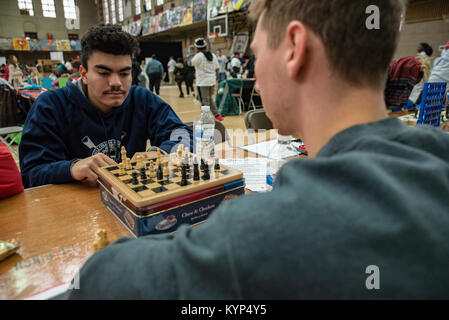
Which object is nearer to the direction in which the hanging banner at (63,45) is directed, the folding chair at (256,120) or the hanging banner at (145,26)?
the folding chair

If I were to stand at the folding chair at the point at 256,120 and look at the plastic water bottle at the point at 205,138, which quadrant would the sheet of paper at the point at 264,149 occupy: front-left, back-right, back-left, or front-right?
front-left

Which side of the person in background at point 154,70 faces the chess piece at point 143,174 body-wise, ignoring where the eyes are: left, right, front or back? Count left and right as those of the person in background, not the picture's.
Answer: back

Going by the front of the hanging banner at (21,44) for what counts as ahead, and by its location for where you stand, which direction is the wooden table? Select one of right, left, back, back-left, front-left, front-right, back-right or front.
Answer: front

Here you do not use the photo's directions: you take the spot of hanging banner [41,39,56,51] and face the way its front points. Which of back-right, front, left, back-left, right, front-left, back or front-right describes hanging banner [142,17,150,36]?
front-left

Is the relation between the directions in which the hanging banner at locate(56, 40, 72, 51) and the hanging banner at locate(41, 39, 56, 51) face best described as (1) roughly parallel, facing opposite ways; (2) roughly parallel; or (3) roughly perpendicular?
roughly parallel

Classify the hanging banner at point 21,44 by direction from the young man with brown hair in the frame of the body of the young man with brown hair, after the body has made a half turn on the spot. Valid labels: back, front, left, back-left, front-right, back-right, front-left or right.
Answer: back

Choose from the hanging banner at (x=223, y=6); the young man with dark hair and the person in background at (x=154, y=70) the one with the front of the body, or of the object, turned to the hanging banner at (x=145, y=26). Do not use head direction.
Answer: the person in background

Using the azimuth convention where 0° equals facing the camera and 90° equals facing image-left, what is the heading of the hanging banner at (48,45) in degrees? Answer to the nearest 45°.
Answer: approximately 0°

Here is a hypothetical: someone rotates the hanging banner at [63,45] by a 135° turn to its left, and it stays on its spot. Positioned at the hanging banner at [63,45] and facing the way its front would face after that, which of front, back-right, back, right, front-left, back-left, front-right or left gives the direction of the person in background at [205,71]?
back-right

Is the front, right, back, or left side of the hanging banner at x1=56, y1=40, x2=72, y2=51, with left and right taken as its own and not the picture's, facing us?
front

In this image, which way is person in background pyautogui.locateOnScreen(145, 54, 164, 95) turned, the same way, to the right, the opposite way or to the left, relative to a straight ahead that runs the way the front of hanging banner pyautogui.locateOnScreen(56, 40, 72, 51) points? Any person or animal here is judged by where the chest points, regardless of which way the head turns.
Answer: the opposite way

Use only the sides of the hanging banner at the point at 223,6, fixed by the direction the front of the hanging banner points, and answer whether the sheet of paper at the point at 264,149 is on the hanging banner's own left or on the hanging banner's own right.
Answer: on the hanging banner's own left

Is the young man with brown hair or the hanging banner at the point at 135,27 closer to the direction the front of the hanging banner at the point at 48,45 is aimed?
the young man with brown hair

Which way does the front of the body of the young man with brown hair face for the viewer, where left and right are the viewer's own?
facing away from the viewer and to the left of the viewer

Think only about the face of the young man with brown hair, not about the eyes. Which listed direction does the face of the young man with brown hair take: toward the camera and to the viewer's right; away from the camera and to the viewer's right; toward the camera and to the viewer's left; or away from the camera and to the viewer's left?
away from the camera and to the viewer's left

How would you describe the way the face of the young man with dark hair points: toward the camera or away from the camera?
toward the camera

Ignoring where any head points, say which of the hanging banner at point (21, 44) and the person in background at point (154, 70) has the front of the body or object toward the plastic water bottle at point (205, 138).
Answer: the hanging banner

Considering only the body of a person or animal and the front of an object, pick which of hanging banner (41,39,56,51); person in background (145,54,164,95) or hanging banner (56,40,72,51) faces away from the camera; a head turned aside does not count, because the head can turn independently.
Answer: the person in background

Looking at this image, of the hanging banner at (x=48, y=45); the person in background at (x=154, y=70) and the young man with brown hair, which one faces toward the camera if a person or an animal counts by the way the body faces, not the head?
the hanging banner
